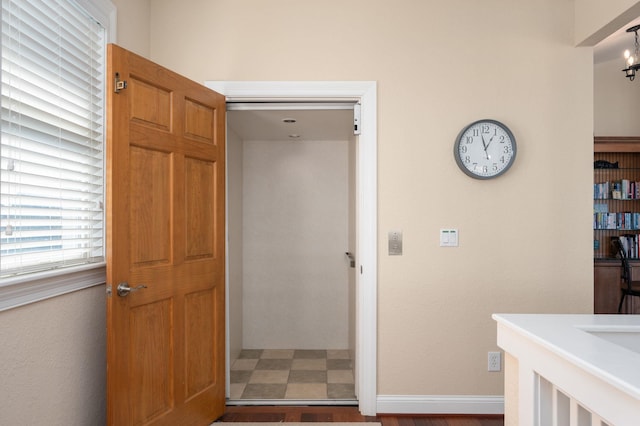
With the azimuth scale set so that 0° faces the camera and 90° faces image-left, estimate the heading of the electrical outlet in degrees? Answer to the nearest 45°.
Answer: approximately 0°

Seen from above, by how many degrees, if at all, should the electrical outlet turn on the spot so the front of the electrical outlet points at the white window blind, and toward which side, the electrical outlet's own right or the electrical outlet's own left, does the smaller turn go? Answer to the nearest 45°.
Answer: approximately 45° to the electrical outlet's own right

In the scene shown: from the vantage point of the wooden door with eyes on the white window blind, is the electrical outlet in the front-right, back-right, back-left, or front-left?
back-left

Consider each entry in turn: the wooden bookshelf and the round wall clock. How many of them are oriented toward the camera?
2

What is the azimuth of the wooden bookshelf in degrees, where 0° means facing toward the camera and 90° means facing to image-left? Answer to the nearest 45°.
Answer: approximately 0°

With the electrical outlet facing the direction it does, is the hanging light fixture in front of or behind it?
behind
